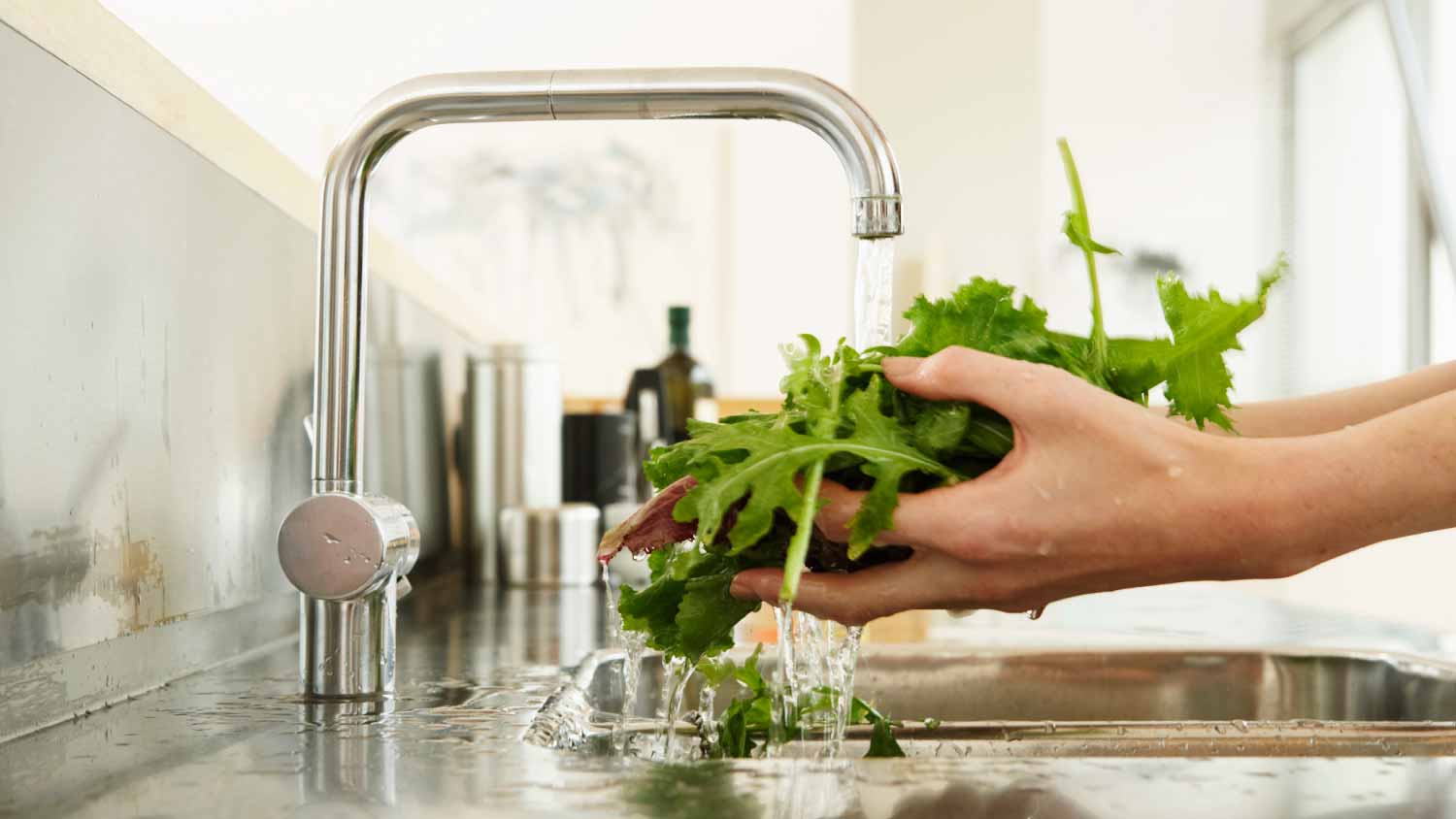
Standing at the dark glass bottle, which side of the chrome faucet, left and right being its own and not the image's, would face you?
left

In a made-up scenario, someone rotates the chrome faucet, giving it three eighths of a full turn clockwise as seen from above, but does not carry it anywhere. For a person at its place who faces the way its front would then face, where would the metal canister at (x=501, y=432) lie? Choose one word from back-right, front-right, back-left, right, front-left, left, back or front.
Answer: back-right

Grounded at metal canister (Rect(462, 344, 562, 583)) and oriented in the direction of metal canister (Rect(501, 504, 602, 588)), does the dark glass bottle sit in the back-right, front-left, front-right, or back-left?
back-left

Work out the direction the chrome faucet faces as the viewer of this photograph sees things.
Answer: facing to the right of the viewer

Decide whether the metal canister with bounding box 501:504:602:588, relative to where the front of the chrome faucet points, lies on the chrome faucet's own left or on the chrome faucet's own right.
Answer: on the chrome faucet's own left
